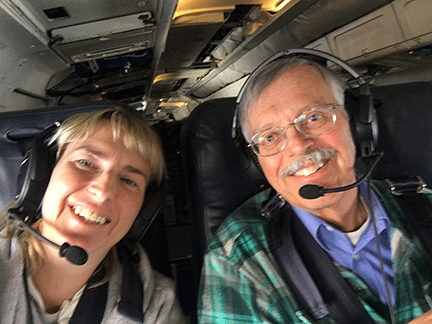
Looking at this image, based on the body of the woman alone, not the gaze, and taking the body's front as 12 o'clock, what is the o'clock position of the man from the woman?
The man is roughly at 10 o'clock from the woman.

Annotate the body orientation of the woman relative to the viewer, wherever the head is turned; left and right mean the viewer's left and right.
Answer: facing the viewer
